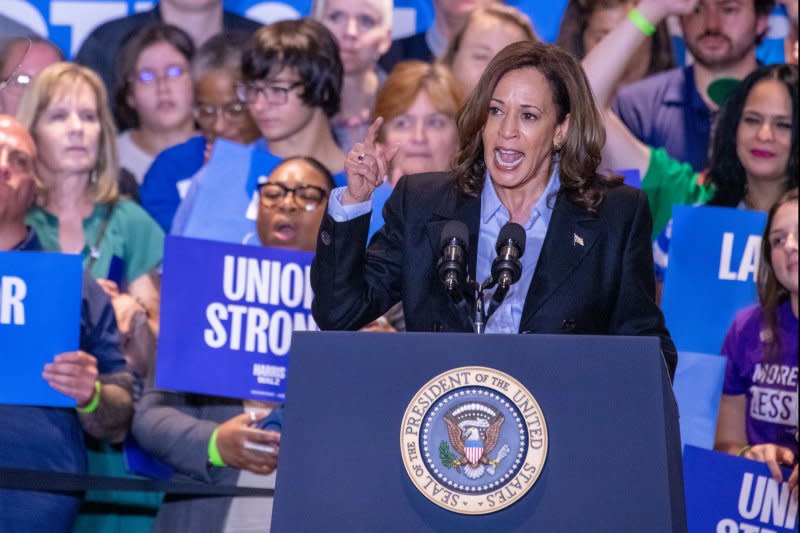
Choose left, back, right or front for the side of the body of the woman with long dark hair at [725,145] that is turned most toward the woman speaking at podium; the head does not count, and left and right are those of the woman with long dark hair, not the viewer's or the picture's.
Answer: front

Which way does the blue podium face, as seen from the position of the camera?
facing the viewer

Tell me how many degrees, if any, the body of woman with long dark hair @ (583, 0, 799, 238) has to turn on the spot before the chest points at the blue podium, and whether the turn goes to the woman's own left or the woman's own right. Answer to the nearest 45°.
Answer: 0° — they already face it

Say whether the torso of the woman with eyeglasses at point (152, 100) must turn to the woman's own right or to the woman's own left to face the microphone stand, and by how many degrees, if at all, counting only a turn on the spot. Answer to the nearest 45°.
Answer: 0° — they already face it

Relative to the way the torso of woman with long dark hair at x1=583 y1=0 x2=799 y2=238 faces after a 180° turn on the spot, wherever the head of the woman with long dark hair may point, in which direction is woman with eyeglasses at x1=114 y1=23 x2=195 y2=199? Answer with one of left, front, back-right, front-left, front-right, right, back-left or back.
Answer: left

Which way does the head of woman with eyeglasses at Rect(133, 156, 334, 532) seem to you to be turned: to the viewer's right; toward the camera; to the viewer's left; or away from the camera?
toward the camera

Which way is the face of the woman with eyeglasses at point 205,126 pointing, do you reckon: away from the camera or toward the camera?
toward the camera

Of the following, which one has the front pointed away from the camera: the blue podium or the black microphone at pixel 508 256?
the black microphone

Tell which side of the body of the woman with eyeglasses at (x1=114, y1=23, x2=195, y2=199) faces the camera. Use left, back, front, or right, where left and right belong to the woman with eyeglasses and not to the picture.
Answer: front

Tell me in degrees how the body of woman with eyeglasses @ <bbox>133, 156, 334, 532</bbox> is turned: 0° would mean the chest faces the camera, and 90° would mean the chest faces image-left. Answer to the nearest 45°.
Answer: approximately 315°

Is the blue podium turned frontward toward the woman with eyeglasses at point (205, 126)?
no

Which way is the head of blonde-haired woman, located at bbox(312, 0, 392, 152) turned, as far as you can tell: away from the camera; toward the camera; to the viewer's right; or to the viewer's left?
toward the camera

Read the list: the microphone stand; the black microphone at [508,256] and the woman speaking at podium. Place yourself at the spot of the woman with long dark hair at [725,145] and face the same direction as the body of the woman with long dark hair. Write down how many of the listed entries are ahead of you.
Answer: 3

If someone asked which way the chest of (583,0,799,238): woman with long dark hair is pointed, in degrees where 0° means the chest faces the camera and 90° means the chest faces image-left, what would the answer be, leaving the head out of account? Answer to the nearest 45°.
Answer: approximately 0°

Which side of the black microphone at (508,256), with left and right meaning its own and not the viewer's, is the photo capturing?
back

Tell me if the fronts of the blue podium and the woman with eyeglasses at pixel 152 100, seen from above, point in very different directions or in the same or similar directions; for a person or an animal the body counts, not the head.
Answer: same or similar directions
